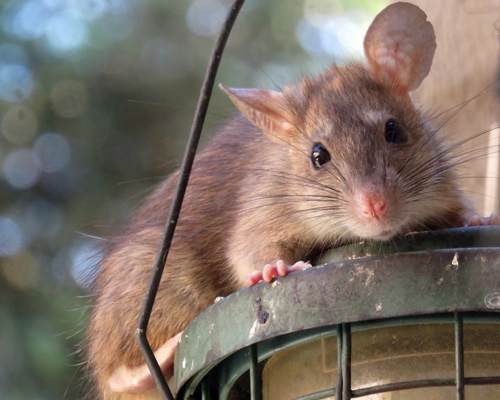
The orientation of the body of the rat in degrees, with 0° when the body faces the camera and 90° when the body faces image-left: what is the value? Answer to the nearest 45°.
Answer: approximately 315°
